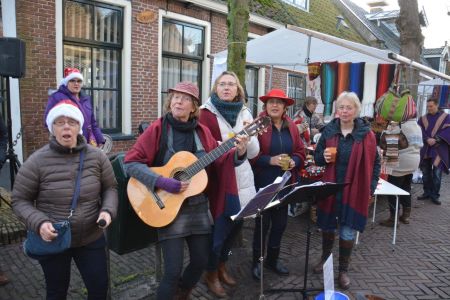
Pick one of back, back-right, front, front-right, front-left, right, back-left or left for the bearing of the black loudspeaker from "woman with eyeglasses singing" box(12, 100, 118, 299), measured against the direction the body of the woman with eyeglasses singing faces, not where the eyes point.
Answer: back

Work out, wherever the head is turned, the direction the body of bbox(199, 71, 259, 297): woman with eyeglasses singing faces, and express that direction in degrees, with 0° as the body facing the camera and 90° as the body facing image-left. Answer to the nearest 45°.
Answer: approximately 0°

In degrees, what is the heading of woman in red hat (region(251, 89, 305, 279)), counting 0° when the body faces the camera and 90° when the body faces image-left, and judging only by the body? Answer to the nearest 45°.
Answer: approximately 0°

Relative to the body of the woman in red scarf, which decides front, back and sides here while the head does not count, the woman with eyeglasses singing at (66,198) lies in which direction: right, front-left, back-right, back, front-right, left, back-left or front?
front-right

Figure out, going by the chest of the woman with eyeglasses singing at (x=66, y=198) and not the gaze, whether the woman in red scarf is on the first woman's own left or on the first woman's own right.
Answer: on the first woman's own left

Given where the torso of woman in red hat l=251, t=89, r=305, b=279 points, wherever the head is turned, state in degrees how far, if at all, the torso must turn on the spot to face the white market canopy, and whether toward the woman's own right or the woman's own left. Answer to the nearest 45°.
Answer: approximately 180°

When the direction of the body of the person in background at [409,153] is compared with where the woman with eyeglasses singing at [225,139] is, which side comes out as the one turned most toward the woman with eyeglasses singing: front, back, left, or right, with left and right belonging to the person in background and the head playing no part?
left

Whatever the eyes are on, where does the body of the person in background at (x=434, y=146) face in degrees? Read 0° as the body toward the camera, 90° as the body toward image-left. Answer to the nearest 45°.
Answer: approximately 45°

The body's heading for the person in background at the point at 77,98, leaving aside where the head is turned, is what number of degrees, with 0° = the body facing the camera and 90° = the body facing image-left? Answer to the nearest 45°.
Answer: approximately 315°
